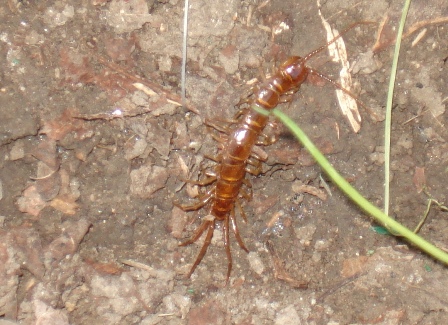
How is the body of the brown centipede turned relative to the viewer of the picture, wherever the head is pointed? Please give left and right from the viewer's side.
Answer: facing away from the viewer and to the right of the viewer

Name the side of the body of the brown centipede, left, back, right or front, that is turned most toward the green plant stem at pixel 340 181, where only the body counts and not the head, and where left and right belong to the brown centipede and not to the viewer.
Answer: right

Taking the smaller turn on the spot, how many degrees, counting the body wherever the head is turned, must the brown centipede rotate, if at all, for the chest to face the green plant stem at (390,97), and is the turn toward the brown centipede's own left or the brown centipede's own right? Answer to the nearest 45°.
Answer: approximately 45° to the brown centipede's own right
